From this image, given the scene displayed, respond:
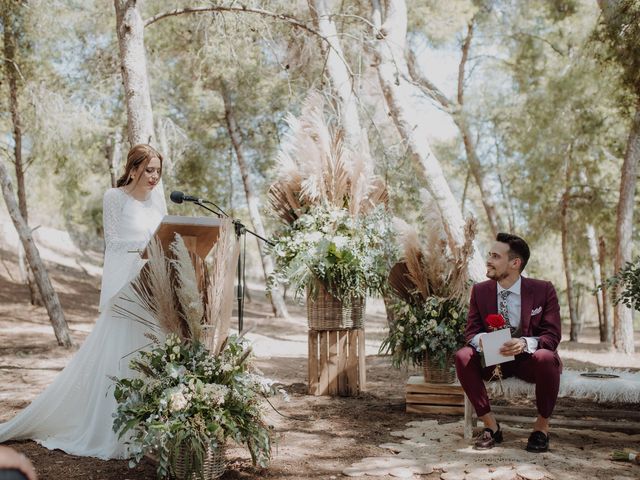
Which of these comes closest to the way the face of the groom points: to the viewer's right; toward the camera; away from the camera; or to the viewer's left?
to the viewer's left

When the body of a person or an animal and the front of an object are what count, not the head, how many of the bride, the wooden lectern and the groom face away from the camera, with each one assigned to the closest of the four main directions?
0

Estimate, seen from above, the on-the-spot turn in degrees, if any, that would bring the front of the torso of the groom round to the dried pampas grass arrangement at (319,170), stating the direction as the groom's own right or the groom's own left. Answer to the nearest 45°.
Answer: approximately 135° to the groom's own right

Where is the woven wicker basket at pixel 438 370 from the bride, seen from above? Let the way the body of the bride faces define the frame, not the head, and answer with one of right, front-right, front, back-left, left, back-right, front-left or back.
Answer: front-left

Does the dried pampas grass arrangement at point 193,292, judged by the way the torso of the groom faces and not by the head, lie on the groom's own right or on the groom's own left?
on the groom's own right

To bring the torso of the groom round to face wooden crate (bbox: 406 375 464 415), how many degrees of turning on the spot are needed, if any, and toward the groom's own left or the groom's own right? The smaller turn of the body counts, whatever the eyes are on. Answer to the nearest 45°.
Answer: approximately 135° to the groom's own right

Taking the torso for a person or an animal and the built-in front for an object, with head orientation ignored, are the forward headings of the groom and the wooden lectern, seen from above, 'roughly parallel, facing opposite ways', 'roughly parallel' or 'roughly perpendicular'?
roughly perpendicular

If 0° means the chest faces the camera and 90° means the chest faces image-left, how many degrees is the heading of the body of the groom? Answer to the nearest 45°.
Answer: approximately 0°

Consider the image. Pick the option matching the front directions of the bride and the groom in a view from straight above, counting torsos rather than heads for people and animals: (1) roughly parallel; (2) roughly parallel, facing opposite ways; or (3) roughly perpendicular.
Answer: roughly perpendicular
